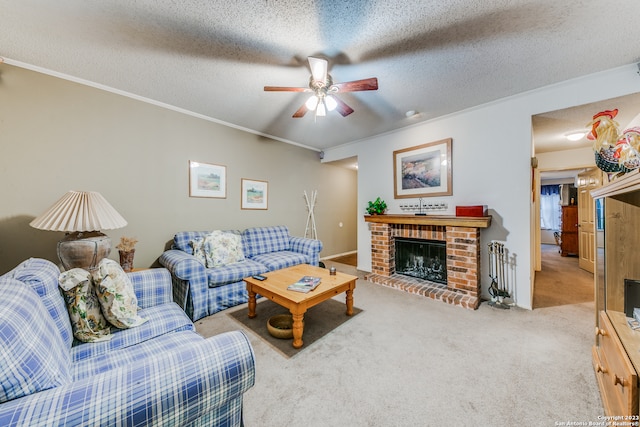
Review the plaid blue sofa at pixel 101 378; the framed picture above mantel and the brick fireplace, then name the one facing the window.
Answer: the plaid blue sofa

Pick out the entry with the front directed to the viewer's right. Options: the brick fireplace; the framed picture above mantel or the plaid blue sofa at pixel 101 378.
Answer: the plaid blue sofa

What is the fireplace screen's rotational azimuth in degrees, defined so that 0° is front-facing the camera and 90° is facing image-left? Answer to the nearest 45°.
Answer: approximately 45°

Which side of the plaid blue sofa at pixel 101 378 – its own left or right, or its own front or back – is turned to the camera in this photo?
right

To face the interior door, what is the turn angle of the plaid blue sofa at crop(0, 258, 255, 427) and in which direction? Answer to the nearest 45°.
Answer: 0° — it already faces it

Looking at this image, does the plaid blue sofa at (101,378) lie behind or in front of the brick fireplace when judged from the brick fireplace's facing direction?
in front

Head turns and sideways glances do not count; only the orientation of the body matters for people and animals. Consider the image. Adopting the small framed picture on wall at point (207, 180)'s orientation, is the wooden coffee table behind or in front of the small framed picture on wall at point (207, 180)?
in front

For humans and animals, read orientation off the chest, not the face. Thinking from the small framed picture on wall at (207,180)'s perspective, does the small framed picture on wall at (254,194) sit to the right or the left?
on its left

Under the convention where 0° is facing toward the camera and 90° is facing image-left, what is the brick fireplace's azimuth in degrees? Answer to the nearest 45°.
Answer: approximately 45°
